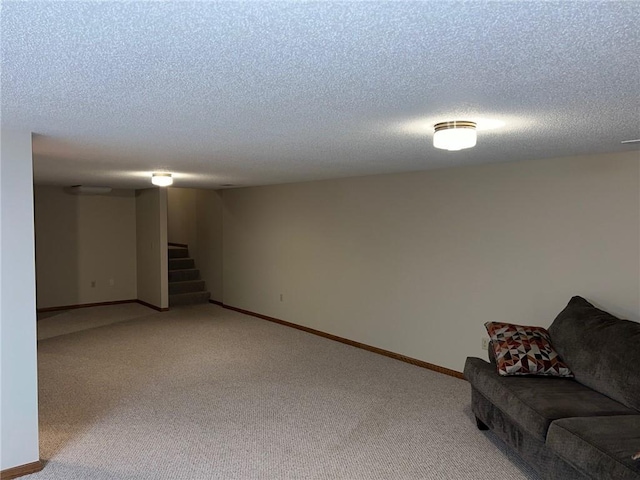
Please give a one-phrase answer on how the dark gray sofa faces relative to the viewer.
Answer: facing the viewer and to the left of the viewer

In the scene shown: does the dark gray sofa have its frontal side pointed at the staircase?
no
